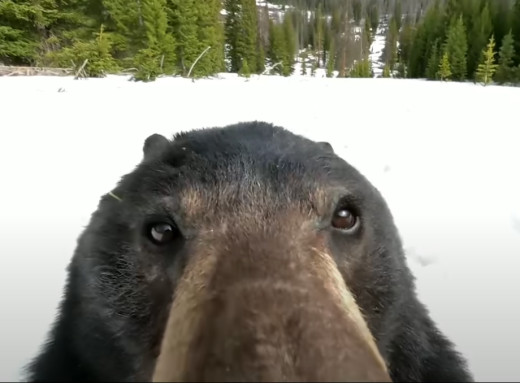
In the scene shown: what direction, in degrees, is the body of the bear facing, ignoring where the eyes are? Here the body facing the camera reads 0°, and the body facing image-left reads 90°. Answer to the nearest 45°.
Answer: approximately 0°

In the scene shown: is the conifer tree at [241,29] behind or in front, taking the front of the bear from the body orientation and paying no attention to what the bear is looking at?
behind

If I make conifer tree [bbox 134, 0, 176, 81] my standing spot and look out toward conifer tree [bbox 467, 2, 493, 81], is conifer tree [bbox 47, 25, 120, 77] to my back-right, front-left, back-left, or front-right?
back-left

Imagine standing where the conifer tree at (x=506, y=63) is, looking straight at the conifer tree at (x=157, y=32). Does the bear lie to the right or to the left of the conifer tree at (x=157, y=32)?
left

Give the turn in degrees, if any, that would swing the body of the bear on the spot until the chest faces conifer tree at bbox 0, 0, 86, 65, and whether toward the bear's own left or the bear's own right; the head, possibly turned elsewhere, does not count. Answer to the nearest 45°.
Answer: approximately 135° to the bear's own right

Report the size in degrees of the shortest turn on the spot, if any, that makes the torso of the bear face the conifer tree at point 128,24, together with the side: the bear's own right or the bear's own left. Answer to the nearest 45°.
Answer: approximately 180°

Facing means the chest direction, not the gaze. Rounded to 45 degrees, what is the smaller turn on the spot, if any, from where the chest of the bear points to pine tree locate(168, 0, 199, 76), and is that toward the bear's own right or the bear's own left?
approximately 180°

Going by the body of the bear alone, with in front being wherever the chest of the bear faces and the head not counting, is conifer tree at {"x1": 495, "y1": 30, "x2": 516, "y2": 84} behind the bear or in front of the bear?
behind
